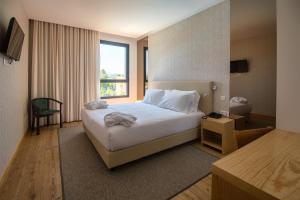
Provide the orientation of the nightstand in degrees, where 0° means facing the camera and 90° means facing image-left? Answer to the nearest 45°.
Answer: approximately 45°

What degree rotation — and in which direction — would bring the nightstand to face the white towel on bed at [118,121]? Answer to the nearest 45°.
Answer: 0° — it already faces it

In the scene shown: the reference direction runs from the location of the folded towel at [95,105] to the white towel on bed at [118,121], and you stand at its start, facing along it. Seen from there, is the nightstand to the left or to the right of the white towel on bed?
left

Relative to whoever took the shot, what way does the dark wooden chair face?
facing the viewer and to the right of the viewer

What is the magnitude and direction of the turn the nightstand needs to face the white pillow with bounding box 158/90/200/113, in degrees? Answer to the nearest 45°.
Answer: approximately 90° to its right

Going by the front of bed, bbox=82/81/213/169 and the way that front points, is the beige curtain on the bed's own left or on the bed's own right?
on the bed's own right

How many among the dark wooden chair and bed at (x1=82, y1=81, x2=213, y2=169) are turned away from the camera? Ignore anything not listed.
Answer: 0

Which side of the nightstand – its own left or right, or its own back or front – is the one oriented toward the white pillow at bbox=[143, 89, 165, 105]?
right
